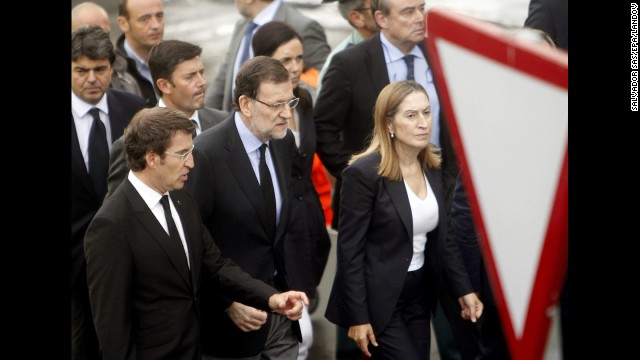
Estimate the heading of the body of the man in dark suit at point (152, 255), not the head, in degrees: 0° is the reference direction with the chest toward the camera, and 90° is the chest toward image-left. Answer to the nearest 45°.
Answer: approximately 315°

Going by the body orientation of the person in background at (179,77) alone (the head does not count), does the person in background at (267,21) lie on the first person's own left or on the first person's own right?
on the first person's own left

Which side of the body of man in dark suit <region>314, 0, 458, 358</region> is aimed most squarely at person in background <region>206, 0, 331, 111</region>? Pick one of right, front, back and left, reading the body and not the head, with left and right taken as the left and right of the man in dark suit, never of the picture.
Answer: back

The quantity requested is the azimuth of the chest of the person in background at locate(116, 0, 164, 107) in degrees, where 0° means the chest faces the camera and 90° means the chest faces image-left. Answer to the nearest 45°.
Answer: approximately 315°

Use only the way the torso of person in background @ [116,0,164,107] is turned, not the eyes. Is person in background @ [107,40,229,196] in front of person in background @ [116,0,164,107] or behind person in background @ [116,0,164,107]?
in front

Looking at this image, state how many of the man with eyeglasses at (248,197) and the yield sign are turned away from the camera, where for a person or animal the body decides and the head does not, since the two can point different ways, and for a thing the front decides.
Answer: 0

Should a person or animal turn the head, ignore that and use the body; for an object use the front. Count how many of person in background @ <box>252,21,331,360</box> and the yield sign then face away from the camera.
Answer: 0

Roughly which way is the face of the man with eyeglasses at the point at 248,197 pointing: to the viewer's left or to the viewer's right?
to the viewer's right
